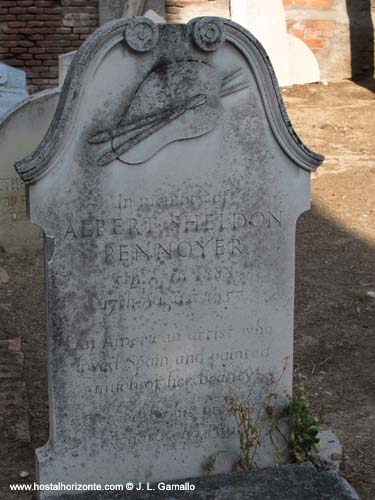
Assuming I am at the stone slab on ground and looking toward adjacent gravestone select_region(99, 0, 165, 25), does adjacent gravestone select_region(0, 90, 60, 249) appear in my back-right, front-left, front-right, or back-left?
front-left

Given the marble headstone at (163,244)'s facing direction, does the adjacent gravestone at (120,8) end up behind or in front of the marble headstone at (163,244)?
behind

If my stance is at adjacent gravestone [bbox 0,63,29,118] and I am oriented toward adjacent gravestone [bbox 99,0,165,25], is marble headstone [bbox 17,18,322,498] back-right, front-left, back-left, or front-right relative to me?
back-right

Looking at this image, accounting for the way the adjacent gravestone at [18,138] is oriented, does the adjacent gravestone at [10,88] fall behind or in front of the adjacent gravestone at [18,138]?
behind

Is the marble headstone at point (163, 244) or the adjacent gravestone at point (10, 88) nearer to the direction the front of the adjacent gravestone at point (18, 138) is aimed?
the marble headstone

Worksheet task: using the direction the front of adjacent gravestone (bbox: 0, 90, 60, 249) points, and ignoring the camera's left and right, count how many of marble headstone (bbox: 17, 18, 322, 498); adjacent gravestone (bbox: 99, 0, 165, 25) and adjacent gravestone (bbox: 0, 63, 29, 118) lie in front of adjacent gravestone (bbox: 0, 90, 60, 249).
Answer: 1

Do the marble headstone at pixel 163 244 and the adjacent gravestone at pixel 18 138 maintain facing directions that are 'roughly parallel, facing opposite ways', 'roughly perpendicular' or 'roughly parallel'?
roughly parallel

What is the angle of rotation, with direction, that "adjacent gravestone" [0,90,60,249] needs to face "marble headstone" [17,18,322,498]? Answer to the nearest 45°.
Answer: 0° — it already faces it

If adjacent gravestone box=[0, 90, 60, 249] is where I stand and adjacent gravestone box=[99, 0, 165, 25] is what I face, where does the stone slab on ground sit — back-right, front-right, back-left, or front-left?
back-right

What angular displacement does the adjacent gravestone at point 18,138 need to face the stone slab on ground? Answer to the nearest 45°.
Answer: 0° — it already faces it

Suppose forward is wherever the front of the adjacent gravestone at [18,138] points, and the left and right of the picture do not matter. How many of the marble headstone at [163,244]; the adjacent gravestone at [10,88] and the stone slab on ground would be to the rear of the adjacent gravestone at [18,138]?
1

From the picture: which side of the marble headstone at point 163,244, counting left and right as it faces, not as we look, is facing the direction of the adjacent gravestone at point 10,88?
back

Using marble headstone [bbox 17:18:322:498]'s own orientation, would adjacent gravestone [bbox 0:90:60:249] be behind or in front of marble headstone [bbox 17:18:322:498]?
behind

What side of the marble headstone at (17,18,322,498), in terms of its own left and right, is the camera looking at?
front

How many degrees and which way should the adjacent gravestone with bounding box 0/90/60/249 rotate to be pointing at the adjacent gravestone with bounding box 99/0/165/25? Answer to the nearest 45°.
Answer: approximately 180°

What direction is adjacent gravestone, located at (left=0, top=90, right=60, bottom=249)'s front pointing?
toward the camera

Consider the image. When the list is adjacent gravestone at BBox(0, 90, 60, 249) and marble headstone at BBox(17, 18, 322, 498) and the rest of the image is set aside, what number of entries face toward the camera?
2
